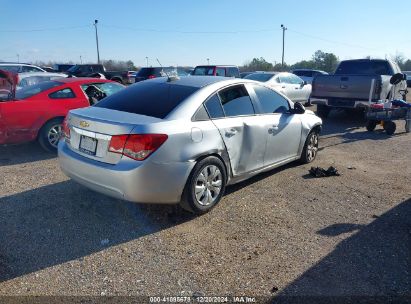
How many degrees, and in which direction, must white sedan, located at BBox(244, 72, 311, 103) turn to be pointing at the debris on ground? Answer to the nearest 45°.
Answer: approximately 135° to its right

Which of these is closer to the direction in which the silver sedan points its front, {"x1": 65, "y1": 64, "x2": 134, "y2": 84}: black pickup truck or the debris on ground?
the debris on ground

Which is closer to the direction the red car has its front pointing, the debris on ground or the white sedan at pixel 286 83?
the white sedan

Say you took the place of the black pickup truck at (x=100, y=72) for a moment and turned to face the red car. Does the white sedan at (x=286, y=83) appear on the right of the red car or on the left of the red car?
left

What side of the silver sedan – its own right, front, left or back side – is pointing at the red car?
left

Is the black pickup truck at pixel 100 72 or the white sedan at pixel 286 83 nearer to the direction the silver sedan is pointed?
the white sedan

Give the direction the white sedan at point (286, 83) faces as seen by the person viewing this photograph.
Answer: facing away from the viewer and to the right of the viewer
